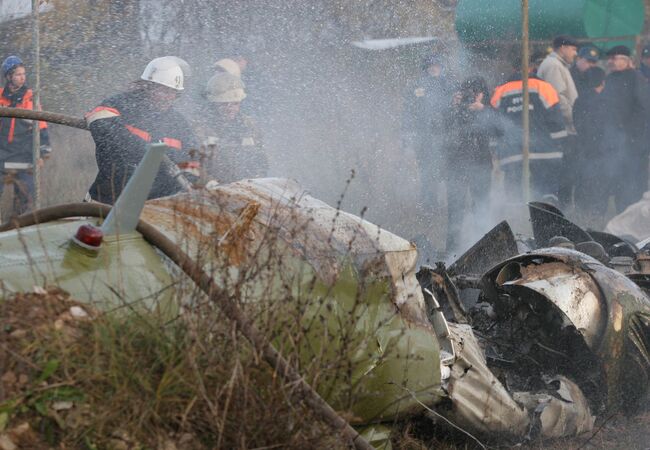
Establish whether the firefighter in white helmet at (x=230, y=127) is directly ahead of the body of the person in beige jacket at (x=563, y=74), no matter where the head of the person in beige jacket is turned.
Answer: no

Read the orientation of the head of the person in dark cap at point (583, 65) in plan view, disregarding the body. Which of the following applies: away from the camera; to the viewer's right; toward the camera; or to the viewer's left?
toward the camera

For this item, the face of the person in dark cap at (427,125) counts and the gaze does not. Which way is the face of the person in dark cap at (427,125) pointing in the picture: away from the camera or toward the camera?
toward the camera

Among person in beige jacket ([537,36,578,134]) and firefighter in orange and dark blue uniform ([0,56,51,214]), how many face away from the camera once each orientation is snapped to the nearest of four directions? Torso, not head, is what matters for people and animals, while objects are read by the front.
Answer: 0

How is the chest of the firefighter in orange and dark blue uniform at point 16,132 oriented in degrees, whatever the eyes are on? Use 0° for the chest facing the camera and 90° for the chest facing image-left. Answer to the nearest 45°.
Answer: approximately 315°

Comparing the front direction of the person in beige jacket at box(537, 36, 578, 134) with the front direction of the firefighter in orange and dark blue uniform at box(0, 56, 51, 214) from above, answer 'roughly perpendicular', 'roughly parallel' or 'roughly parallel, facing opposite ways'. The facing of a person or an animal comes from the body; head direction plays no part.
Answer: roughly perpendicular

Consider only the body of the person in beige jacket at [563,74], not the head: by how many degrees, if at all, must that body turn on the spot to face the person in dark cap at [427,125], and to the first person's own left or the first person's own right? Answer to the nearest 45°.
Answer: approximately 135° to the first person's own right

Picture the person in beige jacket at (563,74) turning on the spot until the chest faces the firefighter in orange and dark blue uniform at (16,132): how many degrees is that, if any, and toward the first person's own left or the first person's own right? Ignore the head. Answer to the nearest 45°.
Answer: approximately 135° to the first person's own right

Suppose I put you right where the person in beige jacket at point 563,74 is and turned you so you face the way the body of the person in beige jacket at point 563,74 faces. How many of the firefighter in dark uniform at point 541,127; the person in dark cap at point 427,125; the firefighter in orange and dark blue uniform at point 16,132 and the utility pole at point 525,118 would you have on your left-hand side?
0

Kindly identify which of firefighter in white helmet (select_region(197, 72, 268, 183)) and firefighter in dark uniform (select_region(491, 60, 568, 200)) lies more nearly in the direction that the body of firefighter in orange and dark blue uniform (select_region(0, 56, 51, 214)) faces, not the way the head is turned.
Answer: the firefighter in white helmet

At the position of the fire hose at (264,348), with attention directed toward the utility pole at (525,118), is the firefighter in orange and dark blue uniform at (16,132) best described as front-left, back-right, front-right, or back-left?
front-left
